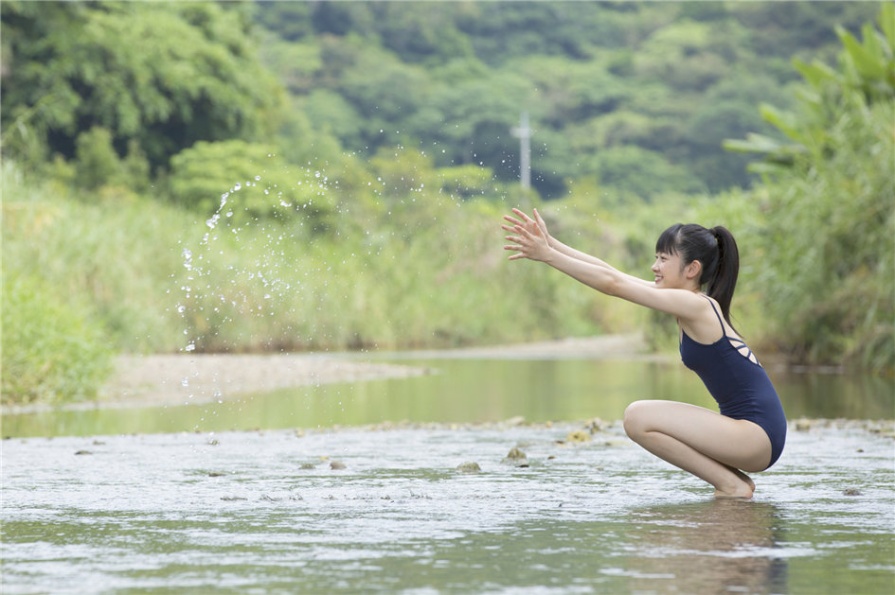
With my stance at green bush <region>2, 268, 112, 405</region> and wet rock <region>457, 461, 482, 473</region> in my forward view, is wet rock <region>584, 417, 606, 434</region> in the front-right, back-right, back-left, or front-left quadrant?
front-left

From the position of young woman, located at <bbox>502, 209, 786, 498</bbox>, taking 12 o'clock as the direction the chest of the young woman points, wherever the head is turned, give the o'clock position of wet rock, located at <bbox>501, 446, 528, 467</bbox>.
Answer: The wet rock is roughly at 2 o'clock from the young woman.

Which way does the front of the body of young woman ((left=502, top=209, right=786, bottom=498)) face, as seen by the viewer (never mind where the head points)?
to the viewer's left

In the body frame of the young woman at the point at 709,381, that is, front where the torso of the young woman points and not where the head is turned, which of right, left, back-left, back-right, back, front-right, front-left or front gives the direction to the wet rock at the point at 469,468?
front-right

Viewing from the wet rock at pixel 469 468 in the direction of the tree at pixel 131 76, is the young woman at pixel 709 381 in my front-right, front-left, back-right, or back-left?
back-right

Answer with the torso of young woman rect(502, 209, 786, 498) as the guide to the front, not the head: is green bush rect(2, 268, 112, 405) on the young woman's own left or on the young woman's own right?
on the young woman's own right

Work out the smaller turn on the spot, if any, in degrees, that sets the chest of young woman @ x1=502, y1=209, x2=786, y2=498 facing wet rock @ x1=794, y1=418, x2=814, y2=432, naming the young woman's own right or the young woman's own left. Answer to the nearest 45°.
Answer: approximately 90° to the young woman's own right

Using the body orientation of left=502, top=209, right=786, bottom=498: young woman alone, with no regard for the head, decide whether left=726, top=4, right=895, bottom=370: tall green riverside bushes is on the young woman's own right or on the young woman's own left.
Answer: on the young woman's own right

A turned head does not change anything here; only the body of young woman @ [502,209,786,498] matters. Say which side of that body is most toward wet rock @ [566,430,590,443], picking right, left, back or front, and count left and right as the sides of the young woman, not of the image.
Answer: right

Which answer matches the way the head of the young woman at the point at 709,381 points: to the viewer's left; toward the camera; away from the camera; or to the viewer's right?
to the viewer's left

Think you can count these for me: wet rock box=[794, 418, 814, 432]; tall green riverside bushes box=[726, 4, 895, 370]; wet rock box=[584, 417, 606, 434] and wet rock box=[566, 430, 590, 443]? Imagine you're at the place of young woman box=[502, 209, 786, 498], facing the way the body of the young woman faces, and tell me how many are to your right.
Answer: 4
